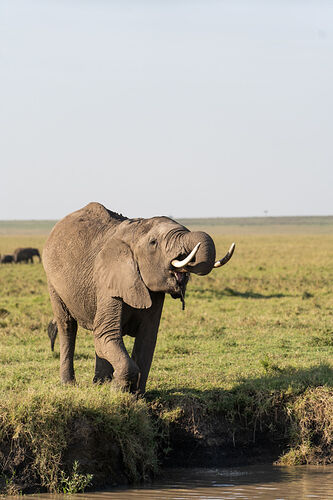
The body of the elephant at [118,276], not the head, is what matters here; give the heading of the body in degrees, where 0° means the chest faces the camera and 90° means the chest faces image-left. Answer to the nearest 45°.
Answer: approximately 315°

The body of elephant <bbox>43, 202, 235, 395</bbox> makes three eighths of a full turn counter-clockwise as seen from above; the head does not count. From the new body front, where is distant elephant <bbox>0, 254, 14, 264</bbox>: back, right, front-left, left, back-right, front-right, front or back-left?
front

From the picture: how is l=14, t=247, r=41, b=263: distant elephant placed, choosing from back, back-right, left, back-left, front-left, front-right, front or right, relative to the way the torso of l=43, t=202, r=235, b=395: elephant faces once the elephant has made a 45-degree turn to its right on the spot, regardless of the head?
back
